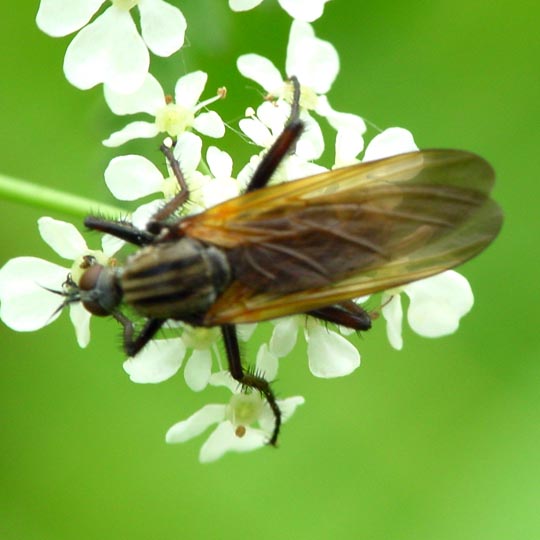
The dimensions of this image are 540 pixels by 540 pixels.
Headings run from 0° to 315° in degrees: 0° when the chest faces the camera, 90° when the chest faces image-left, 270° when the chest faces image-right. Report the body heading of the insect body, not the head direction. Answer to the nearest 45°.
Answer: approximately 90°

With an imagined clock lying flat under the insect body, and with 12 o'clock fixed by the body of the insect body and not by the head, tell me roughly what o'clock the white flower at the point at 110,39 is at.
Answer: The white flower is roughly at 1 o'clock from the insect body.

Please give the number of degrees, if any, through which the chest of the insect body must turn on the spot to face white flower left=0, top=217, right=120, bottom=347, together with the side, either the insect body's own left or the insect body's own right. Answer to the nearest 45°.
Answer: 0° — it already faces it
